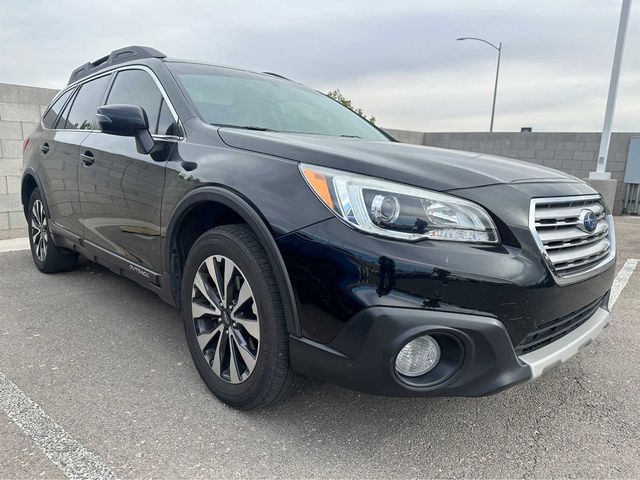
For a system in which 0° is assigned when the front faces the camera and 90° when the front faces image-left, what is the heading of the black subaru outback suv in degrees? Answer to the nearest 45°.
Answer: approximately 315°

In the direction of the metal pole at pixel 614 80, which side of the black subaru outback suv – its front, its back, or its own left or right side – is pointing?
left
